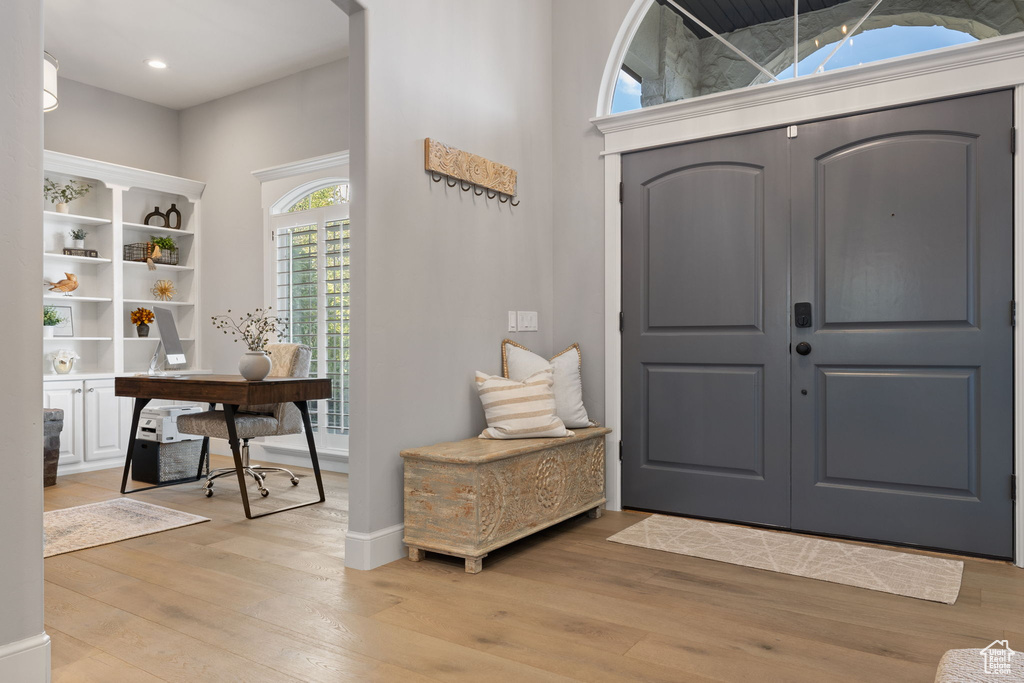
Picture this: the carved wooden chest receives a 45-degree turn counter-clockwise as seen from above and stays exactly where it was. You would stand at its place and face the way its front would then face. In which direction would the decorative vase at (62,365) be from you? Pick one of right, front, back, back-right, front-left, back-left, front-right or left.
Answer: back-left

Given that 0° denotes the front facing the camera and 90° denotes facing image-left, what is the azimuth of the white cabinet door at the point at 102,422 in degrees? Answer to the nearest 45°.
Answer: approximately 315°

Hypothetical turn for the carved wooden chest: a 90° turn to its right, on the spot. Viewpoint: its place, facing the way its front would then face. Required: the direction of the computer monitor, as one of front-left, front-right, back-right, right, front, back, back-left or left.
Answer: right

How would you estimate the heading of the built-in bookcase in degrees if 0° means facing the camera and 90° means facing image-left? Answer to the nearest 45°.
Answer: approximately 315°

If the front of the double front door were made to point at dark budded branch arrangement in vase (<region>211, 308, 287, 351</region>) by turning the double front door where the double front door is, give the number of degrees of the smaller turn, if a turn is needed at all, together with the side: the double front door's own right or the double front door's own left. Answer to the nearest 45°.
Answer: approximately 45° to the double front door's own right

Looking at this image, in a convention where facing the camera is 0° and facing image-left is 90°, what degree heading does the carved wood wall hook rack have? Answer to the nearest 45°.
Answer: approximately 315°

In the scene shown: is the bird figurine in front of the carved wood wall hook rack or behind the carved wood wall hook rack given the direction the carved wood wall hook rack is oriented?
behind

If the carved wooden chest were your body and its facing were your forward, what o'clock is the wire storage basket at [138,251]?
The wire storage basket is roughly at 6 o'clock from the carved wooden chest.
